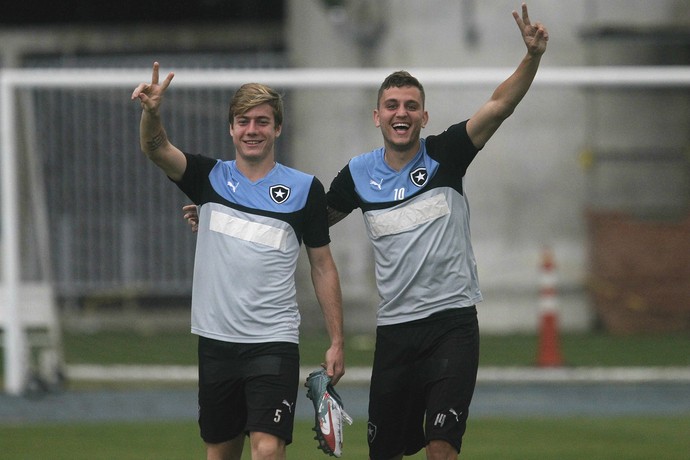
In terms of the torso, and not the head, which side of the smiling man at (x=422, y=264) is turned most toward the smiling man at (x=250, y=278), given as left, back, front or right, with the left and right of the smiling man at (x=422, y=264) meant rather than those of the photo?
right

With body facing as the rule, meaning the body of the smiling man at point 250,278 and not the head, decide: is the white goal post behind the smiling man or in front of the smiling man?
behind

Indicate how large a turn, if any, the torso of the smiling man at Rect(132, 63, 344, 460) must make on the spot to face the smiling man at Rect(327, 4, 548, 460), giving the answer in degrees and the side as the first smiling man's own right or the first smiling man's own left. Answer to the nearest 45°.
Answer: approximately 90° to the first smiling man's own left

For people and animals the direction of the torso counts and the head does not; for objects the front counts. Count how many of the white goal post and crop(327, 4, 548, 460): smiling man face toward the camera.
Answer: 2

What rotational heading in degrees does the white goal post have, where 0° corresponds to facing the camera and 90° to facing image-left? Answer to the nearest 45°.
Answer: approximately 0°

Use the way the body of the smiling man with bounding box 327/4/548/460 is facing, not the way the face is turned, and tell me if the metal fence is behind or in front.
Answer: behind

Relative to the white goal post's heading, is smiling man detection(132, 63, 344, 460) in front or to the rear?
in front

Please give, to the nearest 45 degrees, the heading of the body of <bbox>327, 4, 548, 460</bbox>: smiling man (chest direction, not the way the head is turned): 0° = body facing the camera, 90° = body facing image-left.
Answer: approximately 0°
